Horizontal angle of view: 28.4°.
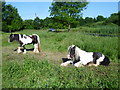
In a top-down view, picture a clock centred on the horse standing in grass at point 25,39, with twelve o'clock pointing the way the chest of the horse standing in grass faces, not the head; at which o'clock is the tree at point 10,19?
The tree is roughly at 3 o'clock from the horse standing in grass.

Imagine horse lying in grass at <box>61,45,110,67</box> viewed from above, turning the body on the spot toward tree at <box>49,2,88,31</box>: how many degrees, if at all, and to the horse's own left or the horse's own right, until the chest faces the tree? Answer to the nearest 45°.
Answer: approximately 90° to the horse's own right

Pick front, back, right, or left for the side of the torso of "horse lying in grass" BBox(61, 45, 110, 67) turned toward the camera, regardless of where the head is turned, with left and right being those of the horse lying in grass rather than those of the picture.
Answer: left

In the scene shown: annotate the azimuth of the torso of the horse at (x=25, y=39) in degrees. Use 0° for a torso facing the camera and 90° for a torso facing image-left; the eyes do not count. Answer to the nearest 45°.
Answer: approximately 90°
